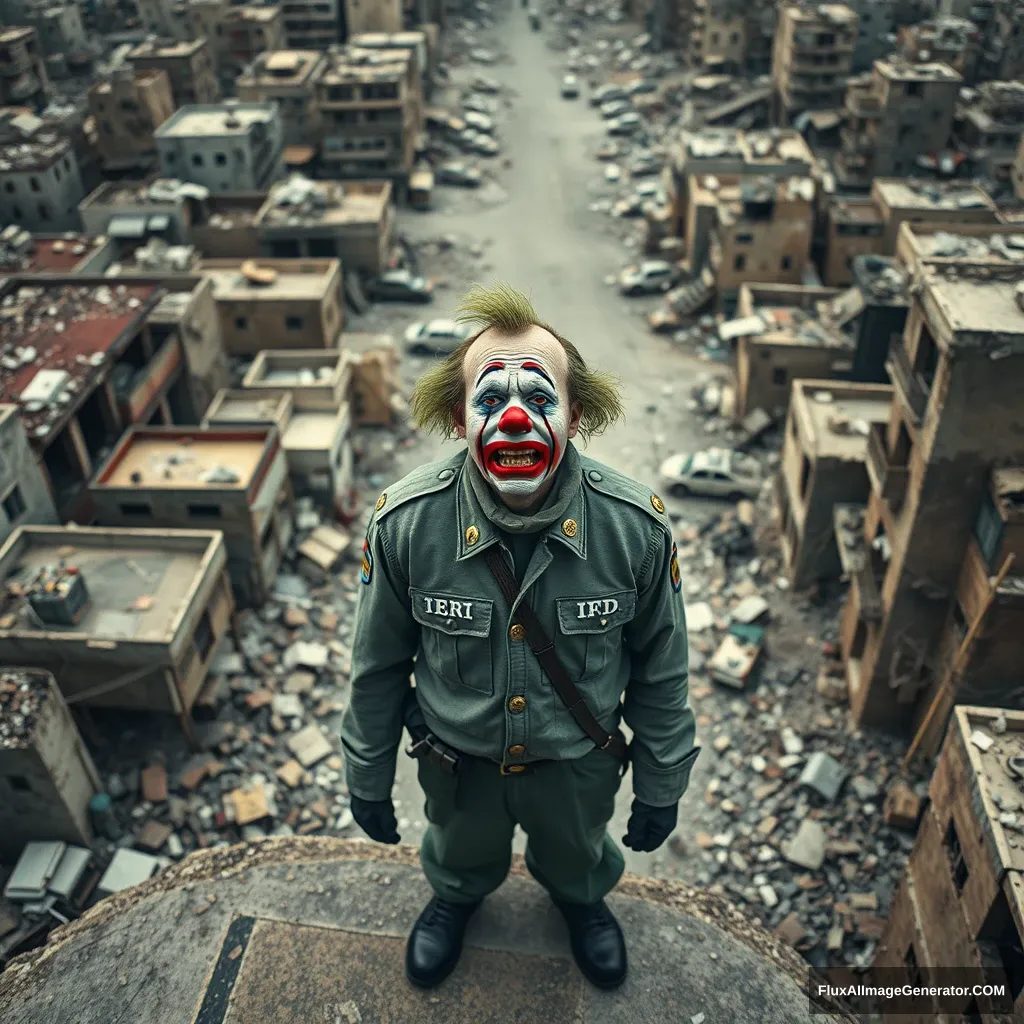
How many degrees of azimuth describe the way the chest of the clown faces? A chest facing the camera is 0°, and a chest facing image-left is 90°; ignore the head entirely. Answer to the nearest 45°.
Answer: approximately 0°

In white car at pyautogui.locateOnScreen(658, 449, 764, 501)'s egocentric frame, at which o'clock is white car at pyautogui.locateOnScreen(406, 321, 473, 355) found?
white car at pyautogui.locateOnScreen(406, 321, 473, 355) is roughly at 1 o'clock from white car at pyautogui.locateOnScreen(658, 449, 764, 501).

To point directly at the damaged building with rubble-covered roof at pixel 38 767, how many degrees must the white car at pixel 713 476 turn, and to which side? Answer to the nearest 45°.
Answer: approximately 45° to its left

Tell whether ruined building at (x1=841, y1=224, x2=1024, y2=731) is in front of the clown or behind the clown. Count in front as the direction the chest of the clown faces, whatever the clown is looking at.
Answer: behind

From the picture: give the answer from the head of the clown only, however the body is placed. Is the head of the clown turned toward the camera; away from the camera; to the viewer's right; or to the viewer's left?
toward the camera

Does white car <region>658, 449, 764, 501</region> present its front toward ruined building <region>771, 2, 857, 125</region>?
no

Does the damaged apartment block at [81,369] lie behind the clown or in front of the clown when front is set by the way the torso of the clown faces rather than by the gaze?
behind

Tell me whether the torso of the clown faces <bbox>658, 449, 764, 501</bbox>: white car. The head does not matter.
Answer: no

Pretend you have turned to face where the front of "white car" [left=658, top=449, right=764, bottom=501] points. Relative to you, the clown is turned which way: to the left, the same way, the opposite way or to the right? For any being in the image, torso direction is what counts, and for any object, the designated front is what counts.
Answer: to the left

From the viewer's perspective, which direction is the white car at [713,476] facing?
to the viewer's left

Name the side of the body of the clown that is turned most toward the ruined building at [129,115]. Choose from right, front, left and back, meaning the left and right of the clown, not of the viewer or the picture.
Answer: back

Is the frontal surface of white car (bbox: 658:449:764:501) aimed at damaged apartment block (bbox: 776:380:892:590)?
no

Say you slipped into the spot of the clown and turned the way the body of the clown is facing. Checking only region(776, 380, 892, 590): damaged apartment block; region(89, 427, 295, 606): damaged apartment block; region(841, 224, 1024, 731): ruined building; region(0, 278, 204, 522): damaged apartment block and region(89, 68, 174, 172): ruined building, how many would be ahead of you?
0

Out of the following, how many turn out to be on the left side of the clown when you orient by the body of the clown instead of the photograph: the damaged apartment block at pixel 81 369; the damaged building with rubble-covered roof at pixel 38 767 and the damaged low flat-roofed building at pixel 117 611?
0

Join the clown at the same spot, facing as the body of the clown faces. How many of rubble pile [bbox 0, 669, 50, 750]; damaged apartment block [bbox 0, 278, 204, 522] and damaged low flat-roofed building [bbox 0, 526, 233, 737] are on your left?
0

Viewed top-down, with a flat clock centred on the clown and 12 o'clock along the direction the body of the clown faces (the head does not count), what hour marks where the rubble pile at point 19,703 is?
The rubble pile is roughly at 4 o'clock from the clown.

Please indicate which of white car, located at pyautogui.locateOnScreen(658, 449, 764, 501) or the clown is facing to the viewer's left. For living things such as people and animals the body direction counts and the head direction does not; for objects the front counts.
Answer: the white car

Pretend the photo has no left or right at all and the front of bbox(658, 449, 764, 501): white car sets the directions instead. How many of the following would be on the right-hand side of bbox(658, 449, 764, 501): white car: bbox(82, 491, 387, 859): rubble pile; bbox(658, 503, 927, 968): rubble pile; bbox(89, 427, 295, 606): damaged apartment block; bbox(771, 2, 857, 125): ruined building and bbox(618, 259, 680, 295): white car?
2

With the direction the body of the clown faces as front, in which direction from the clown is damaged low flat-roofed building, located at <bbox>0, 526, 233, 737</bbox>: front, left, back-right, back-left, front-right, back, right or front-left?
back-right
